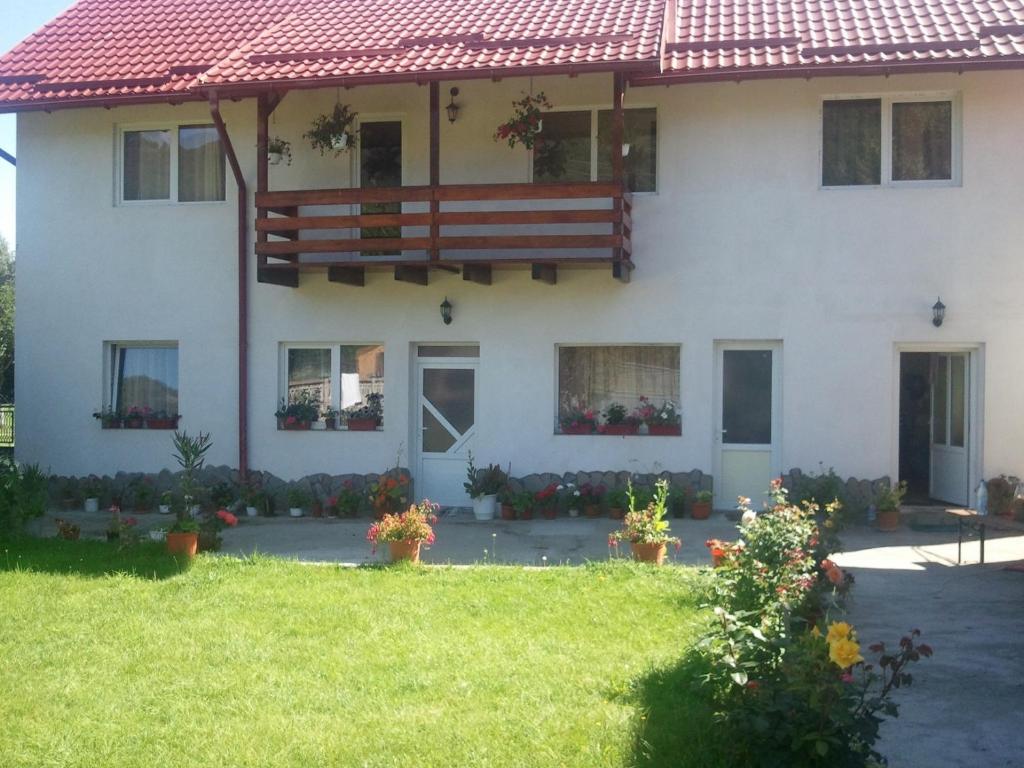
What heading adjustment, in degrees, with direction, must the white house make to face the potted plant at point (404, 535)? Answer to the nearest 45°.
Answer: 0° — it already faces it

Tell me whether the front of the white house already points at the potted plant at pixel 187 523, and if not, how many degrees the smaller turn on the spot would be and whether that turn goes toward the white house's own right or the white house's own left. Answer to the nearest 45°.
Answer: approximately 45° to the white house's own right

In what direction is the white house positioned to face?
toward the camera

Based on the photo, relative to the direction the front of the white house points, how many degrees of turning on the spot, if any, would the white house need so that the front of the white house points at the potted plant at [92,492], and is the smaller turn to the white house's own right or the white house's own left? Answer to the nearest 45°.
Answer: approximately 90° to the white house's own right
